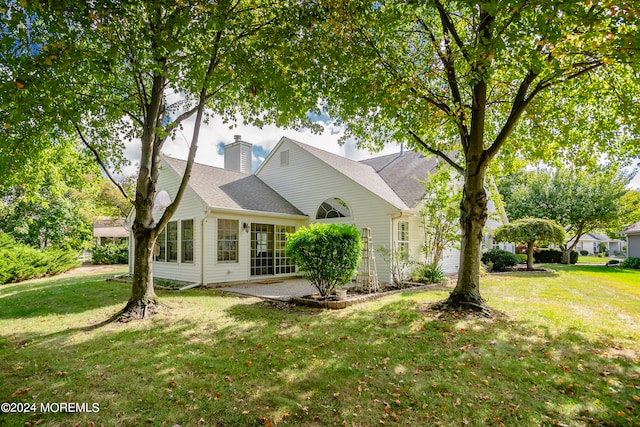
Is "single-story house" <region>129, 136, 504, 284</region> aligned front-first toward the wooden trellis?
no

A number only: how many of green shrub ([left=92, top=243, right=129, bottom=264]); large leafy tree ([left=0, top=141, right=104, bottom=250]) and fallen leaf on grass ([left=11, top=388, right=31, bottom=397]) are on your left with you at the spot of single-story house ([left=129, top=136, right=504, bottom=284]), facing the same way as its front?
2

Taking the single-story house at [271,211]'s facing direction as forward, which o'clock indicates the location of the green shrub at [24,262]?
The green shrub is roughly at 8 o'clock from the single-story house.

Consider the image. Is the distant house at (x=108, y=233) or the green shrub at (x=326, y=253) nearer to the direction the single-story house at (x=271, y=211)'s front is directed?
the distant house

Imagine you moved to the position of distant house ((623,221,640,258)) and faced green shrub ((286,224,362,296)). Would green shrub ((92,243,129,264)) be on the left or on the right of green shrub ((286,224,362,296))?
right

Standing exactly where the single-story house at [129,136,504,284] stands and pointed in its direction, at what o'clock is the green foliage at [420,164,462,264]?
The green foliage is roughly at 2 o'clock from the single-story house.

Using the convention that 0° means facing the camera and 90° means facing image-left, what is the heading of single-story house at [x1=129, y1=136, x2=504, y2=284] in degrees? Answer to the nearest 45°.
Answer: approximately 225°

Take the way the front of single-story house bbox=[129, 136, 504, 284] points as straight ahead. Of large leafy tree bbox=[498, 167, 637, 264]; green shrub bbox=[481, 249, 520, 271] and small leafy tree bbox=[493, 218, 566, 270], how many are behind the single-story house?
0
